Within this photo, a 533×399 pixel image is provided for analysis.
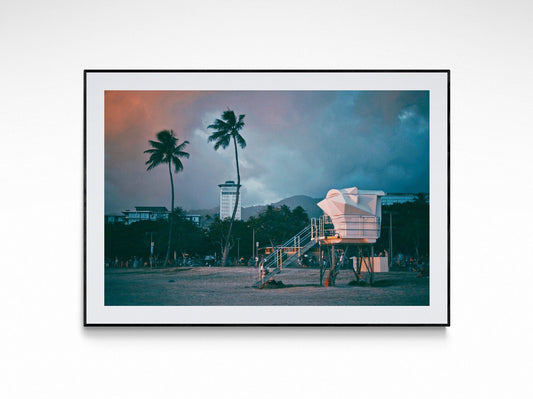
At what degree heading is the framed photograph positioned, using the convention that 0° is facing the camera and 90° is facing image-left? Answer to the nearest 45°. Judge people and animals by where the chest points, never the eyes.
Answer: approximately 0°
